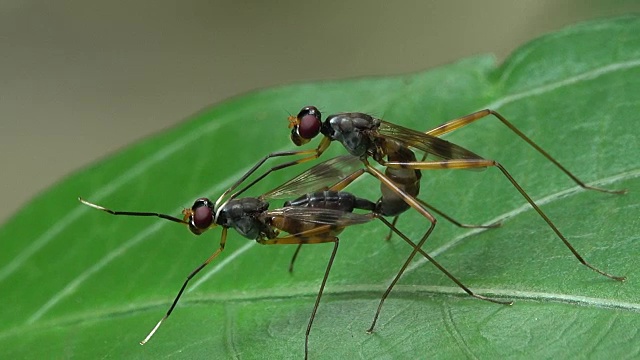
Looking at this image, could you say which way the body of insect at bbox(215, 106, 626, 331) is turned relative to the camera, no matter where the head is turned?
to the viewer's left

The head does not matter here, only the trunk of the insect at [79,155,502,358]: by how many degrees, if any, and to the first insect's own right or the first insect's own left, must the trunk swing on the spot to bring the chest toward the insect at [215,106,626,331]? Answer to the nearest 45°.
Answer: approximately 180°

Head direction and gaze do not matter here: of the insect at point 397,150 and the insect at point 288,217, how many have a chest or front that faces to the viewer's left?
2

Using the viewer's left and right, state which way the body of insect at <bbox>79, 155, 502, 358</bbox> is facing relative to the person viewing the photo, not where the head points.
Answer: facing to the left of the viewer
